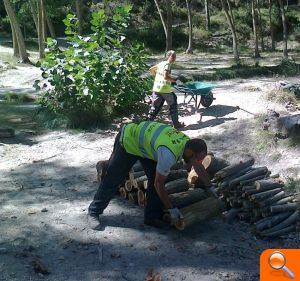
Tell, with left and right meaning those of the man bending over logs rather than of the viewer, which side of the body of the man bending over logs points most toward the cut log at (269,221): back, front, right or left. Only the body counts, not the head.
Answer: front

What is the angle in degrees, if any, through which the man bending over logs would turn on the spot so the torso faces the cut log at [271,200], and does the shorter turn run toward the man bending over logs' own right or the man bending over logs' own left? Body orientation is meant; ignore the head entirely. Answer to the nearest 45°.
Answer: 0° — they already face it

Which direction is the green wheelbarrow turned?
to the viewer's right

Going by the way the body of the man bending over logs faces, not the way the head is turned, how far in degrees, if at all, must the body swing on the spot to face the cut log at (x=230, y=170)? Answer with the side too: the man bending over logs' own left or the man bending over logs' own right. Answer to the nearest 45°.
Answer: approximately 45° to the man bending over logs' own left

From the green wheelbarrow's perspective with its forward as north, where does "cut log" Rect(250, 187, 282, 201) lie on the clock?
The cut log is roughly at 3 o'clock from the green wheelbarrow.

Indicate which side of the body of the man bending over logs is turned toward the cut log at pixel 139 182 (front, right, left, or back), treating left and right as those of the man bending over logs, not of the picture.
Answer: left

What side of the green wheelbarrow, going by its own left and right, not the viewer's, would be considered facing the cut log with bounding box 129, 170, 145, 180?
right

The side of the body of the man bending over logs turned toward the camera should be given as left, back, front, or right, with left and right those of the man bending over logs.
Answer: right

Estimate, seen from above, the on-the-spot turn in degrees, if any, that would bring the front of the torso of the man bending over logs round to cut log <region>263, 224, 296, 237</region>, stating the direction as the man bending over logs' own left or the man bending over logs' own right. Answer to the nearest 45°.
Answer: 0° — they already face it

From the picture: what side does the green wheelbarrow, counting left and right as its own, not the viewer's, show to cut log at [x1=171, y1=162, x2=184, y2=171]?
right

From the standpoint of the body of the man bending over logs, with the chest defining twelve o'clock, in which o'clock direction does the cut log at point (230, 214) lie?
The cut log is roughly at 11 o'clock from the man bending over logs.
